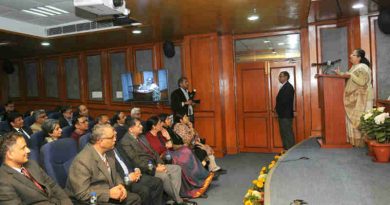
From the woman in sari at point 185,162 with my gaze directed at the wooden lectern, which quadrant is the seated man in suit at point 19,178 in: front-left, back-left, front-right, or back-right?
back-right

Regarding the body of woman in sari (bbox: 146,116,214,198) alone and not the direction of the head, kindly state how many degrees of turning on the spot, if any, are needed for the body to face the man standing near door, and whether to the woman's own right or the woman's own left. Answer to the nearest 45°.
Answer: approximately 45° to the woman's own left

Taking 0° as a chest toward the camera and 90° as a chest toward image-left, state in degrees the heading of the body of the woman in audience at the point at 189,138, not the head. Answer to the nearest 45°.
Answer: approximately 270°

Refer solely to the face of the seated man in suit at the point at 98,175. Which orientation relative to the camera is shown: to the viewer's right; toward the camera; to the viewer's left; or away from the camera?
to the viewer's right

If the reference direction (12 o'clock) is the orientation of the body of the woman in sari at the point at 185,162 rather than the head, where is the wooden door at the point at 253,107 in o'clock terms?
The wooden door is roughly at 10 o'clock from the woman in sari.

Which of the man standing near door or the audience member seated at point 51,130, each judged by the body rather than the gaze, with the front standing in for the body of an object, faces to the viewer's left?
the man standing near door

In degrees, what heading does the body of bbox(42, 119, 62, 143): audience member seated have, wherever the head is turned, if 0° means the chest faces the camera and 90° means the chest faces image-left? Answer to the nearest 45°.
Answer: approximately 270°

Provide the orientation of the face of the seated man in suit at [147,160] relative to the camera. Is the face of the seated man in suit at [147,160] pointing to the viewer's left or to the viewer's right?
to the viewer's right

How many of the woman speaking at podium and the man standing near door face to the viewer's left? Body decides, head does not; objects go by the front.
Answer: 2

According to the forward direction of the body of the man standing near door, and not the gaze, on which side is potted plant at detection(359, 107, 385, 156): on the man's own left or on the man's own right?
on the man's own left

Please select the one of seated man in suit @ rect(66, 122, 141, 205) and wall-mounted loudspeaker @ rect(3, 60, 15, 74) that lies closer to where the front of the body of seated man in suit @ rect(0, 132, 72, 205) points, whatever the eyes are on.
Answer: the seated man in suit

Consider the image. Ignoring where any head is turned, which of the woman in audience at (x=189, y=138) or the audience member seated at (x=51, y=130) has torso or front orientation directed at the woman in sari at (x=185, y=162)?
the audience member seated

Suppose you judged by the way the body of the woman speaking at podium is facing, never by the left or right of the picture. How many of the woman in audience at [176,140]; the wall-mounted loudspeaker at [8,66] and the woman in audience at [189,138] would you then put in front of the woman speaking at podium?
3

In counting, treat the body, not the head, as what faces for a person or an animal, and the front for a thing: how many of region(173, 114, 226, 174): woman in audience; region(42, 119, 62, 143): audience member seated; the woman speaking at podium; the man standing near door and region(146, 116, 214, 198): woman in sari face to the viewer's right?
3
